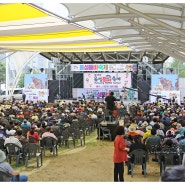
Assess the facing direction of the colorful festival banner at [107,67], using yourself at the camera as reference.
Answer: facing the viewer

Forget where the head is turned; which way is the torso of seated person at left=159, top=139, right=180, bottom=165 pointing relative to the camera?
away from the camera

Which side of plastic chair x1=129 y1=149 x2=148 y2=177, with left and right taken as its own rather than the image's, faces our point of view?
back

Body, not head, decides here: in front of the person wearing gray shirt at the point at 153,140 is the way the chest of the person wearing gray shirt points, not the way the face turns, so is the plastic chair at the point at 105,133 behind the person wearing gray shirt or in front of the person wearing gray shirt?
in front

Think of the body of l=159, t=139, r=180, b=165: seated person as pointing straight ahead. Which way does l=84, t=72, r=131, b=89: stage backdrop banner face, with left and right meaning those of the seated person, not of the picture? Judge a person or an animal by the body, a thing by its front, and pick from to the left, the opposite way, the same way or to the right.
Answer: the opposite way

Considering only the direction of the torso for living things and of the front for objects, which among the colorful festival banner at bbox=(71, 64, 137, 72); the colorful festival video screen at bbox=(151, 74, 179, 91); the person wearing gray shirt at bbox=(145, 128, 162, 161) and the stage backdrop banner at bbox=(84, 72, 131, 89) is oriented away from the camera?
the person wearing gray shirt

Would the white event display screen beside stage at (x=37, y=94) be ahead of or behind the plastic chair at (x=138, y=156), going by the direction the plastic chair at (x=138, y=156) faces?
ahead

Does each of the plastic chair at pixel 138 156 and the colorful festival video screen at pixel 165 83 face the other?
yes

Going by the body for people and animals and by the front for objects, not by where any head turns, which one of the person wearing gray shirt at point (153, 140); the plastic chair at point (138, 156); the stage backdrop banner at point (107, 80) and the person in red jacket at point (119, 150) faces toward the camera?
the stage backdrop banner

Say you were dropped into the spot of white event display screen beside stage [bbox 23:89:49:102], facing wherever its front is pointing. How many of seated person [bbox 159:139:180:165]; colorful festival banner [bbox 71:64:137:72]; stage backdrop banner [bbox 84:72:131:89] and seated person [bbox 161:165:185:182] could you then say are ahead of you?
2

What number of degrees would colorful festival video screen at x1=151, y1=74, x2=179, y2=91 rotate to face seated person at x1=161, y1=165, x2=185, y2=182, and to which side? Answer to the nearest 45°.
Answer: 0° — it already faces them

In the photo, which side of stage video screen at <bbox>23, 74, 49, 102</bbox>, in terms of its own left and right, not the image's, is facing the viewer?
front

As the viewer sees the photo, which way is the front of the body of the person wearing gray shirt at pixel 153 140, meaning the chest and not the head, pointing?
away from the camera

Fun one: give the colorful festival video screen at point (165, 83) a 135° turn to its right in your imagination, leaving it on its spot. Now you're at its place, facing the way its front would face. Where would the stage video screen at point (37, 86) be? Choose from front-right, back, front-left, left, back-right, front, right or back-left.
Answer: front-left

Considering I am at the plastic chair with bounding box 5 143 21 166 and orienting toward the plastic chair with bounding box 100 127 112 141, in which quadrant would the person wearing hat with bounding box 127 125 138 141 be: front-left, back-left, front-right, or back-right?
front-right

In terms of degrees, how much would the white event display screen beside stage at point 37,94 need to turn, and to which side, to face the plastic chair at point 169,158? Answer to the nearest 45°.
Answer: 0° — it already faces it

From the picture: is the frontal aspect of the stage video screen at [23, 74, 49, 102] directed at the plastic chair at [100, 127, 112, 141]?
yes
